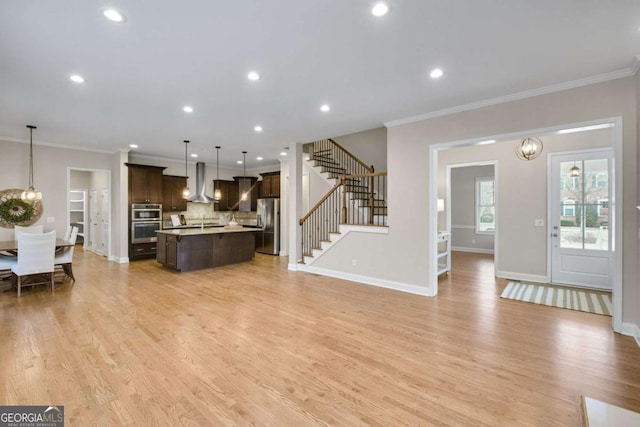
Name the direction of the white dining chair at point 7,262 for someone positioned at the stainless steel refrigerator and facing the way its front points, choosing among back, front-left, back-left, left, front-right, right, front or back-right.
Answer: front

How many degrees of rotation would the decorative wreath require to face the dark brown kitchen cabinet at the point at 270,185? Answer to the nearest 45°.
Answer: approximately 90° to its left

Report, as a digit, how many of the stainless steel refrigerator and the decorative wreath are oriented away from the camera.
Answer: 0

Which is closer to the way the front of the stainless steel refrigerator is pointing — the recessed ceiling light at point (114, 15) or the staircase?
the recessed ceiling light

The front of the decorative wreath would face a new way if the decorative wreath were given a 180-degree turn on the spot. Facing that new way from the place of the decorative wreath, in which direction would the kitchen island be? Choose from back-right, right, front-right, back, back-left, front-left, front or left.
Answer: back-right

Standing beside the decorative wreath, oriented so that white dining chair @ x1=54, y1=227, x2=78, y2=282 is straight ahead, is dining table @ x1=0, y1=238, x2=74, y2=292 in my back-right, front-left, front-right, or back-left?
front-right

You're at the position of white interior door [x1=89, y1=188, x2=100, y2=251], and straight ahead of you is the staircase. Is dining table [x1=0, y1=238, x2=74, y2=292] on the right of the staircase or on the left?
right

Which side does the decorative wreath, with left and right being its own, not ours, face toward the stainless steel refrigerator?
left

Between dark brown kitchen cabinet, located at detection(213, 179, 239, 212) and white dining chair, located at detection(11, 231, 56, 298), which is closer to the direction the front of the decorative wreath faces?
the white dining chair

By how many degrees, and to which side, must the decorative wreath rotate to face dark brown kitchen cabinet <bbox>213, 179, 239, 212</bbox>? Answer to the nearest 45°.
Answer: approximately 90° to its left

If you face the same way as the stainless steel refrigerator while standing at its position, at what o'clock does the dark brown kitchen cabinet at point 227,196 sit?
The dark brown kitchen cabinet is roughly at 3 o'clock from the stainless steel refrigerator.

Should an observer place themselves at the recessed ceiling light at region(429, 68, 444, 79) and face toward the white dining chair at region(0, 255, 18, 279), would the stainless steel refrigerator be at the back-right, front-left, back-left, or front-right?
front-right

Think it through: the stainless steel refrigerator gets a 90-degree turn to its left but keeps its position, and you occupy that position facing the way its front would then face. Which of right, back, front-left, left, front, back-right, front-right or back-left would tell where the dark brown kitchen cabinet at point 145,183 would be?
back-right

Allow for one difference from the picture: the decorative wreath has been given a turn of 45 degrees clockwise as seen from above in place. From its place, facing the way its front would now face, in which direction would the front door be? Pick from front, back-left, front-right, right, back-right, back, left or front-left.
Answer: left

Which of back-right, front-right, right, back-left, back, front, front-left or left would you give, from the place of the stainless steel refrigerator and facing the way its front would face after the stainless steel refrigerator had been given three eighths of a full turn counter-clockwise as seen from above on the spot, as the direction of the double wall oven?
back

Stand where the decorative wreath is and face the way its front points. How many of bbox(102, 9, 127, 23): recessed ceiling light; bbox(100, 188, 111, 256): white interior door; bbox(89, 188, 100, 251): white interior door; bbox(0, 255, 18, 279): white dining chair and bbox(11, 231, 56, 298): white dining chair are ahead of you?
3

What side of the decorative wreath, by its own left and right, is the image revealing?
front

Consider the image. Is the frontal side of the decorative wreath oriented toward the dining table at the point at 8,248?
yes

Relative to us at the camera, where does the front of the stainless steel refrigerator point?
facing the viewer and to the left of the viewer
